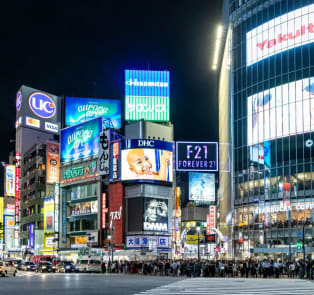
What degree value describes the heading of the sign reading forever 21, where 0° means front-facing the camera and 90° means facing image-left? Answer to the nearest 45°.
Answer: approximately 0°
